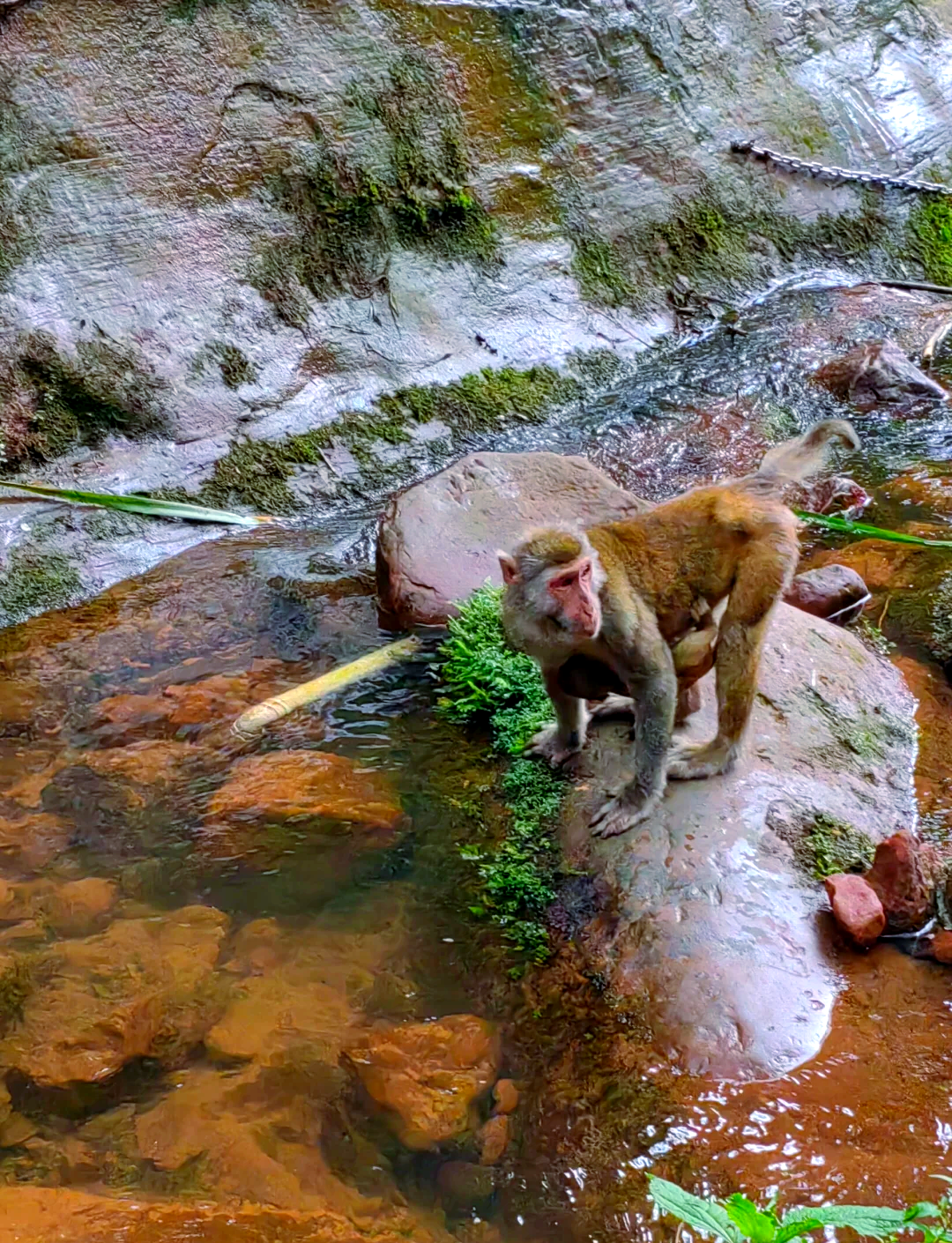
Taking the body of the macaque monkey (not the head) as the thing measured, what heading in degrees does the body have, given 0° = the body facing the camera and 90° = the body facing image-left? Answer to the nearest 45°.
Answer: approximately 45°

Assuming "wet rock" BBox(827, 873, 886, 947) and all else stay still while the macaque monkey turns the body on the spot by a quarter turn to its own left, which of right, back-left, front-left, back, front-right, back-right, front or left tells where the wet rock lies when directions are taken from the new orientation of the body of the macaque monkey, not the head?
front

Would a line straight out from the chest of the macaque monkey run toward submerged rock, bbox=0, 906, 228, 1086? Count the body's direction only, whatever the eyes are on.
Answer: yes

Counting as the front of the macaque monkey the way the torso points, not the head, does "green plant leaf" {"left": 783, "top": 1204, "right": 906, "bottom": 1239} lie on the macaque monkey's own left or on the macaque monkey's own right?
on the macaque monkey's own left

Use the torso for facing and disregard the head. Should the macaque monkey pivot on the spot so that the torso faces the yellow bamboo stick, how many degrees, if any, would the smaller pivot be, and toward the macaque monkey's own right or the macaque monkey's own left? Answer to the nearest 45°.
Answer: approximately 90° to the macaque monkey's own right

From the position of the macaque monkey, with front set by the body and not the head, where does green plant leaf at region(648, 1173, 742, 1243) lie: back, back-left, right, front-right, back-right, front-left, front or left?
front-left

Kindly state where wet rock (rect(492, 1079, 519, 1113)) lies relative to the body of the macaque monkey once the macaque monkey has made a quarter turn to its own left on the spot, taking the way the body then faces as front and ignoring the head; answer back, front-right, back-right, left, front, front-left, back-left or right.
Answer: front-right

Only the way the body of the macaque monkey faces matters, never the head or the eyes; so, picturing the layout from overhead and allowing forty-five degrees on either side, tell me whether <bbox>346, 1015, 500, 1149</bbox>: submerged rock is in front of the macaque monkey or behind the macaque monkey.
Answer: in front

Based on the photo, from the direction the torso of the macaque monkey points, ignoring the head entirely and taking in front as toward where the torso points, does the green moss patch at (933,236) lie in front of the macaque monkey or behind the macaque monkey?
behind

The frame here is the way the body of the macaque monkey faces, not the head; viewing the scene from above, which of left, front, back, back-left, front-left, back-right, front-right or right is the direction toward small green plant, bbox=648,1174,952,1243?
front-left

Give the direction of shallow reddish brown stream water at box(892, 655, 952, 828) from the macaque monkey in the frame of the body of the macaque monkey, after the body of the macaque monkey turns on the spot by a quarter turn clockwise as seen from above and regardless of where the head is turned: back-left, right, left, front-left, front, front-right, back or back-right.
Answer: right

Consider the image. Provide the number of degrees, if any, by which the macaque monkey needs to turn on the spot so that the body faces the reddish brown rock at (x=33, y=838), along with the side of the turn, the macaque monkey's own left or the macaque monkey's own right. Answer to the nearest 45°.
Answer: approximately 45° to the macaque monkey's own right
